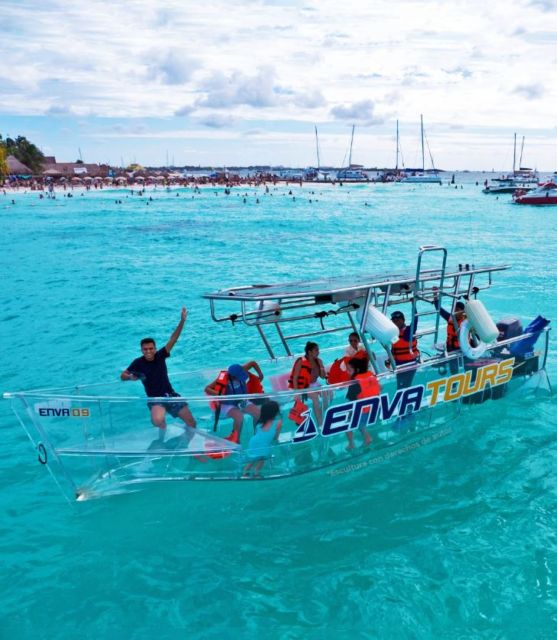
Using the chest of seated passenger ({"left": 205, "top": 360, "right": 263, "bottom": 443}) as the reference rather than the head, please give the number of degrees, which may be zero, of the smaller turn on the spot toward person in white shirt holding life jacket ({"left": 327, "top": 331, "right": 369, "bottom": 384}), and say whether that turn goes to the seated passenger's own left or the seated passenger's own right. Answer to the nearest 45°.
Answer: approximately 90° to the seated passenger's own left

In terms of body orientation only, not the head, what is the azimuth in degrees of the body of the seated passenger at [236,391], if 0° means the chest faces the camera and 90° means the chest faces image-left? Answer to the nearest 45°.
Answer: approximately 0°

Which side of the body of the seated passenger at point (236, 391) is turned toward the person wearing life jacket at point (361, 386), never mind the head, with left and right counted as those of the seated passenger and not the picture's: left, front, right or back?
left

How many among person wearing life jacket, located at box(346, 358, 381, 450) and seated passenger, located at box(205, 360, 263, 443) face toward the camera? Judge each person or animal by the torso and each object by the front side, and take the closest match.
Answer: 1

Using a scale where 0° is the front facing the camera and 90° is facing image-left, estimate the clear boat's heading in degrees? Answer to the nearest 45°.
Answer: approximately 45°
